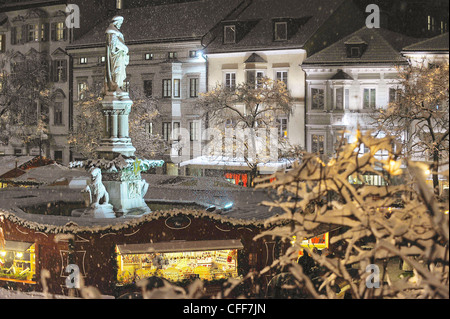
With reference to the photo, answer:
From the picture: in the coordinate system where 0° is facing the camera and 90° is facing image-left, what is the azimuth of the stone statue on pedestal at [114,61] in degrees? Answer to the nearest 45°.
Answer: approximately 270°
